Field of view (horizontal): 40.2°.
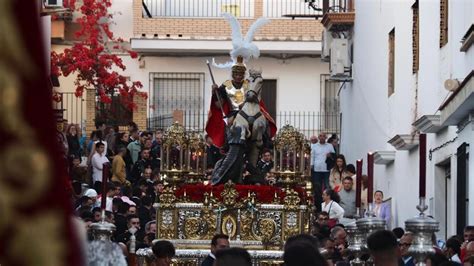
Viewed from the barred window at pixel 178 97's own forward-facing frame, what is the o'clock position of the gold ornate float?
The gold ornate float is roughly at 12 o'clock from the barred window.

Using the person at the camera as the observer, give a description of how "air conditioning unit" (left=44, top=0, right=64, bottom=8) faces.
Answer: facing the viewer

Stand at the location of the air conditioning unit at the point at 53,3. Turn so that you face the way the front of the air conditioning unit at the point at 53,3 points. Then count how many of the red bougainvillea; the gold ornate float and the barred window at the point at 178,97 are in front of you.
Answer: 1

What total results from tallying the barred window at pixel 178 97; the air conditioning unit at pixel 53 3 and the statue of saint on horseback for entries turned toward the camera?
3

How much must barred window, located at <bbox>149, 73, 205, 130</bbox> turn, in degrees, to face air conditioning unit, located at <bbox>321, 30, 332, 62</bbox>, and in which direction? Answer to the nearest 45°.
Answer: approximately 45° to its left

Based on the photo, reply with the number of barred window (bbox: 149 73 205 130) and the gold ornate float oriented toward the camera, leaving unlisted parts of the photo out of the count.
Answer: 2

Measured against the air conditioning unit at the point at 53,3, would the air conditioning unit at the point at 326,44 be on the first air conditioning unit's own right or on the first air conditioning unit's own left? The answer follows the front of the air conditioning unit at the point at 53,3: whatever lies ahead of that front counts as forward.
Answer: on the first air conditioning unit's own left

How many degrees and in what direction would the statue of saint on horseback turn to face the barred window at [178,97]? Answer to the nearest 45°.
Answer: approximately 180°

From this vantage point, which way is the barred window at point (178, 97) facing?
toward the camera

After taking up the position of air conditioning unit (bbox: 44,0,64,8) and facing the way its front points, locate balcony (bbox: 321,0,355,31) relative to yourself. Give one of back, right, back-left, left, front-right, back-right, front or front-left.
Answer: left
